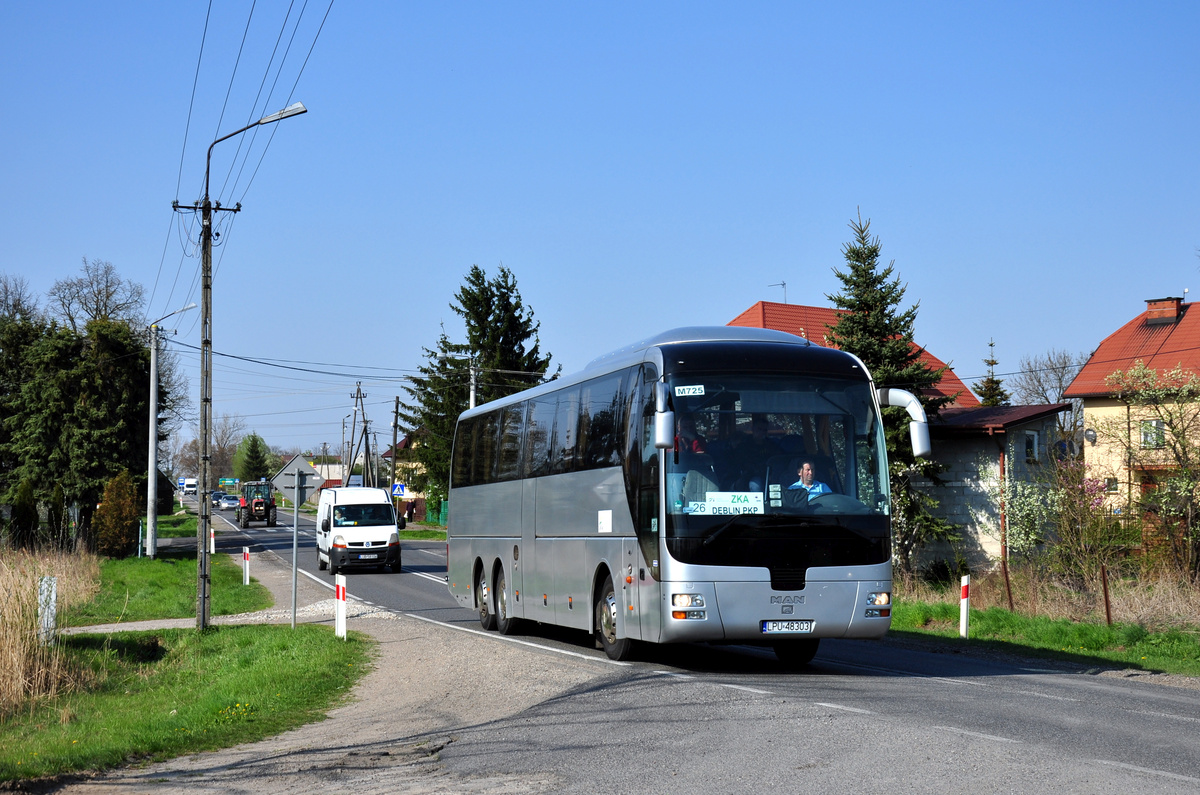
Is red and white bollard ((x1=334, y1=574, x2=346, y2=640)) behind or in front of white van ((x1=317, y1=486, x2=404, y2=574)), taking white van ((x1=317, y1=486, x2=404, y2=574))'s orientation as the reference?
in front

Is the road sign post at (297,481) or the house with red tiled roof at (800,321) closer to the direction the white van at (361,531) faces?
the road sign post

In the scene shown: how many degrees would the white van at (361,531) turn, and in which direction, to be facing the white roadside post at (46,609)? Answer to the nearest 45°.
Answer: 0° — it already faces it

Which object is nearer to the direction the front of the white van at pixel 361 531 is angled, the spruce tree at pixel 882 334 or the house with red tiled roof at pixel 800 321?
the spruce tree

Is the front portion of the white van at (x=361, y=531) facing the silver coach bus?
yes

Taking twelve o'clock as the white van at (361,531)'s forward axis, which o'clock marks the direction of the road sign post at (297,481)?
The road sign post is roughly at 12 o'clock from the white van.

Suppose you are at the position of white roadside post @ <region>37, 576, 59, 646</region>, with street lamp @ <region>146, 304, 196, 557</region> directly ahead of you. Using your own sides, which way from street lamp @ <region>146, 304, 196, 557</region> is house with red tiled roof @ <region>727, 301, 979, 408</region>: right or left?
right

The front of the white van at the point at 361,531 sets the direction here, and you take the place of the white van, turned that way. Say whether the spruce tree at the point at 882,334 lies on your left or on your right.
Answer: on your left

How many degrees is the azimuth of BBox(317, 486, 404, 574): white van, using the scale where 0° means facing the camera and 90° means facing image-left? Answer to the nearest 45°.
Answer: approximately 0°

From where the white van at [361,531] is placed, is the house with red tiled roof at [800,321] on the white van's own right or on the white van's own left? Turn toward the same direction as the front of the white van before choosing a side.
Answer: on the white van's own left
